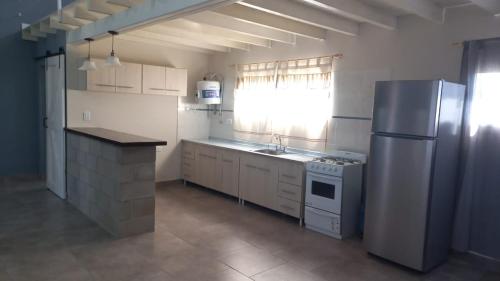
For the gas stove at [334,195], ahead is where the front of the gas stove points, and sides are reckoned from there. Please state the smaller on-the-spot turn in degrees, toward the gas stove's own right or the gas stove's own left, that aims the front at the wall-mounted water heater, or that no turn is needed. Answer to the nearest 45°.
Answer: approximately 90° to the gas stove's own right

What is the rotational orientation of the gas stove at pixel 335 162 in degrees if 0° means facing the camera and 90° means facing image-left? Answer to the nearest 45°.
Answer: approximately 45°

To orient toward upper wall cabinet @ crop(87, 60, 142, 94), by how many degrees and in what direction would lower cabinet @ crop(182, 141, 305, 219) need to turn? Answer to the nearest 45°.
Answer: approximately 45° to its right

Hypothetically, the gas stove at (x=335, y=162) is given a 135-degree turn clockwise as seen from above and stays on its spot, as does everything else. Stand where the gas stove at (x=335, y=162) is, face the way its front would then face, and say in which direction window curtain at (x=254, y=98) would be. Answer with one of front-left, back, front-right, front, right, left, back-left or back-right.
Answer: front-left

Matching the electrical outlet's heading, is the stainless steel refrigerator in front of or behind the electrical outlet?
in front

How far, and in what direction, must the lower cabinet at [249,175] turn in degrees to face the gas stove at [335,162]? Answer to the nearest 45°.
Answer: approximately 90° to its left

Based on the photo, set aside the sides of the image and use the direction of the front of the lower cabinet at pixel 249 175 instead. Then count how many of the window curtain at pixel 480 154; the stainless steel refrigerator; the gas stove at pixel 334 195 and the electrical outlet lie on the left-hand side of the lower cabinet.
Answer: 3

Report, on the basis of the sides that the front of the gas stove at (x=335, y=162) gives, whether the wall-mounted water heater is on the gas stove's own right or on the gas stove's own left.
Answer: on the gas stove's own right

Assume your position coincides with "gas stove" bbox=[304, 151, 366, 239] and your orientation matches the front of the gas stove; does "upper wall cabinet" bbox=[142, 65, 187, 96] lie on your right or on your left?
on your right

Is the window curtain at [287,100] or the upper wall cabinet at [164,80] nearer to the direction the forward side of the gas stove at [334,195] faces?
the upper wall cabinet

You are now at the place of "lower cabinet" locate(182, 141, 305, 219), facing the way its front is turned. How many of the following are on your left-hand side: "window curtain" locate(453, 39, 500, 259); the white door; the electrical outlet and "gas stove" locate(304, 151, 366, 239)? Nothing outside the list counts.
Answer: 2

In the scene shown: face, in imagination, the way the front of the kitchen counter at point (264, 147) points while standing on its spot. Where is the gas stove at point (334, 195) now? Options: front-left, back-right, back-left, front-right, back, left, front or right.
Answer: left
